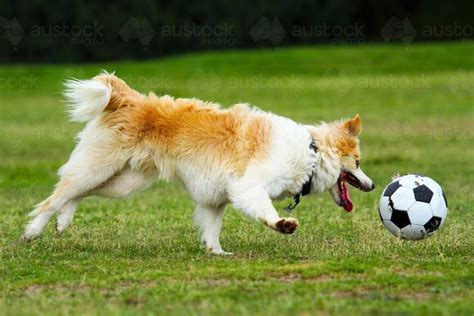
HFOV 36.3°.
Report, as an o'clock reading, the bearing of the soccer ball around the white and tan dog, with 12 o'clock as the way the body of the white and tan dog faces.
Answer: The soccer ball is roughly at 12 o'clock from the white and tan dog.

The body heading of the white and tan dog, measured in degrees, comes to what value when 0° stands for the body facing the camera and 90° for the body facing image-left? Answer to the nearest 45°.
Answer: approximately 270°
